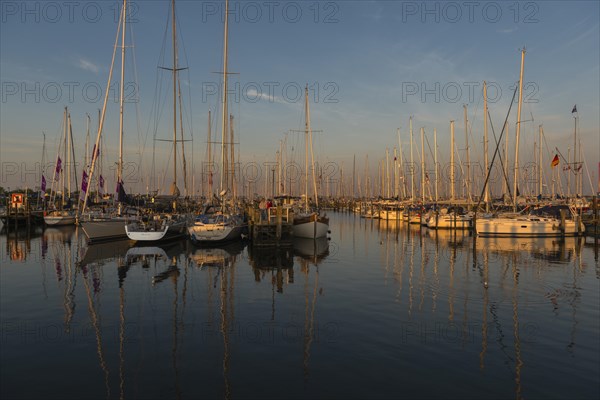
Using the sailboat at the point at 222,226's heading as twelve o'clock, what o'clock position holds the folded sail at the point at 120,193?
The folded sail is roughly at 8 o'clock from the sailboat.

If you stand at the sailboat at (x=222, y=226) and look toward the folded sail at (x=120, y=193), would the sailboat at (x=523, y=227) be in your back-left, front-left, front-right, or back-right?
back-right

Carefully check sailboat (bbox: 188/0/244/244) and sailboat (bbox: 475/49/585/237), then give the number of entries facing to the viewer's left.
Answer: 1

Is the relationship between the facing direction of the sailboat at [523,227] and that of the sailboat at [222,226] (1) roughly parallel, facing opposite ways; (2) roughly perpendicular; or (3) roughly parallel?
roughly perpendicular

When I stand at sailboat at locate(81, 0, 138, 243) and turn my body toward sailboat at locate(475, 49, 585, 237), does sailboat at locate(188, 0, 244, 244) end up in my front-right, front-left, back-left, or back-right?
front-right

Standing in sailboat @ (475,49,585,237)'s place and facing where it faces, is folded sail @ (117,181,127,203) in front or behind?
in front

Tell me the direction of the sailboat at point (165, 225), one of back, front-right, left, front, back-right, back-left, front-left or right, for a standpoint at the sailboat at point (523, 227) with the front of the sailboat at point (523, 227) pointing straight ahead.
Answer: front-left

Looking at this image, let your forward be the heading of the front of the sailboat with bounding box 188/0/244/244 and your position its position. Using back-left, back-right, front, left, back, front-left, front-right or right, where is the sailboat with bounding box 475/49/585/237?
front-right
